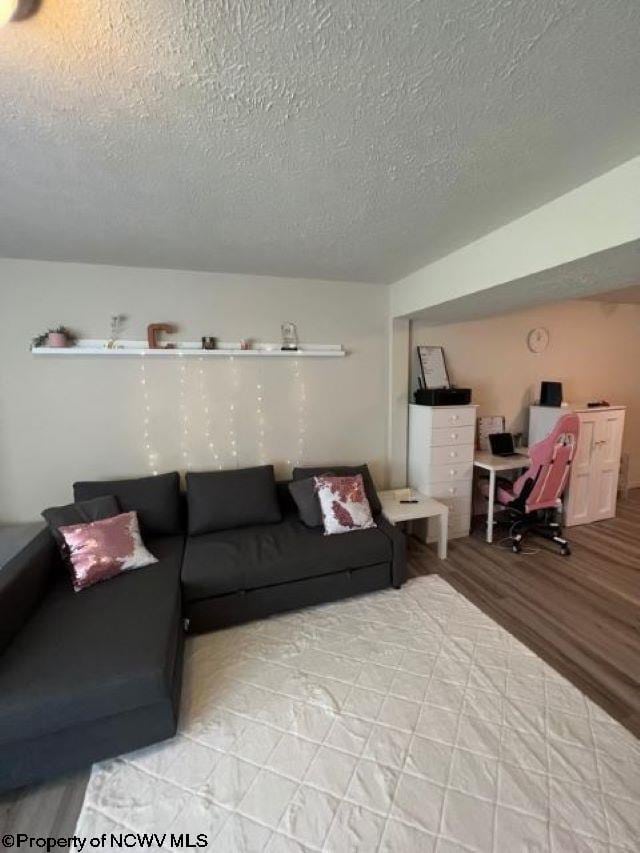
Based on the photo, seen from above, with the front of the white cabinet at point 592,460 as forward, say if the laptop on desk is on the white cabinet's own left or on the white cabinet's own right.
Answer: on the white cabinet's own right

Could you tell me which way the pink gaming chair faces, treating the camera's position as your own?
facing away from the viewer and to the left of the viewer

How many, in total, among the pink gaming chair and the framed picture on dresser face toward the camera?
1

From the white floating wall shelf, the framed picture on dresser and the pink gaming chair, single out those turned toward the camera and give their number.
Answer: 2

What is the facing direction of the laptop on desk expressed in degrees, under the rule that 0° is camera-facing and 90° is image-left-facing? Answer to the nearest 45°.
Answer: approximately 315°

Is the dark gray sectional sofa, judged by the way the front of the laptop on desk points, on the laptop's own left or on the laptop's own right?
on the laptop's own right

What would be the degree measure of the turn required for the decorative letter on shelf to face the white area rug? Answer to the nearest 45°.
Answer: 0° — it already faces it

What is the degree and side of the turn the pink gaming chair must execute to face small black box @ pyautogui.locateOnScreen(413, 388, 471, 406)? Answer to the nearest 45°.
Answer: approximately 45° to its left

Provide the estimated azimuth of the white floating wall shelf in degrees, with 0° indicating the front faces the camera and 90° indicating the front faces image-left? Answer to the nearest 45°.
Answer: approximately 0°
